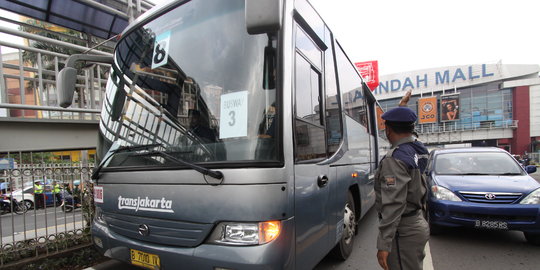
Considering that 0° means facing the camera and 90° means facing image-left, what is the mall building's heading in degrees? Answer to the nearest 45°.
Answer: approximately 45°

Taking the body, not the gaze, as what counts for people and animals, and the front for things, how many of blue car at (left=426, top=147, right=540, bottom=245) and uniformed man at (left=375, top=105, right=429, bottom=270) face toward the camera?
1

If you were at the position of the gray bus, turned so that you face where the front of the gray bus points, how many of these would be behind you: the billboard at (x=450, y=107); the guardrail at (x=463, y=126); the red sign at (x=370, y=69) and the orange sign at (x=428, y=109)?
4

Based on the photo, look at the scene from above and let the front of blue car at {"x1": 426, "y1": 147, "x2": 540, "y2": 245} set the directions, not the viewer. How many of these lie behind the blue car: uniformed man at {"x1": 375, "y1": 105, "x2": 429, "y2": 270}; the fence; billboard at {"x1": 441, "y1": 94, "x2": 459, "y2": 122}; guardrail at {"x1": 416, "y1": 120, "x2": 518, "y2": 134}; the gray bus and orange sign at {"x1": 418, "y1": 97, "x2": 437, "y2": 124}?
3

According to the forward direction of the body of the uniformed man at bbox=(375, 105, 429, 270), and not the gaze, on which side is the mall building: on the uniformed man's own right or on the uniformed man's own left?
on the uniformed man's own right

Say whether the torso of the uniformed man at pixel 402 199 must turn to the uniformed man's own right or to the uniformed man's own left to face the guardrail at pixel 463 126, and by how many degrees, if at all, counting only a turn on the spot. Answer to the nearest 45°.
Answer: approximately 45° to the uniformed man's own right

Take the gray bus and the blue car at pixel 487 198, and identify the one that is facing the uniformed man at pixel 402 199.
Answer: the blue car

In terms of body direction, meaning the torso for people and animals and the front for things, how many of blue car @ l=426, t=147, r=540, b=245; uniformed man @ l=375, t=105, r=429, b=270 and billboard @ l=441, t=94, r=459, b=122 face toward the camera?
2

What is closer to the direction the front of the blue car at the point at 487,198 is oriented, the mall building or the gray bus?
the gray bus
